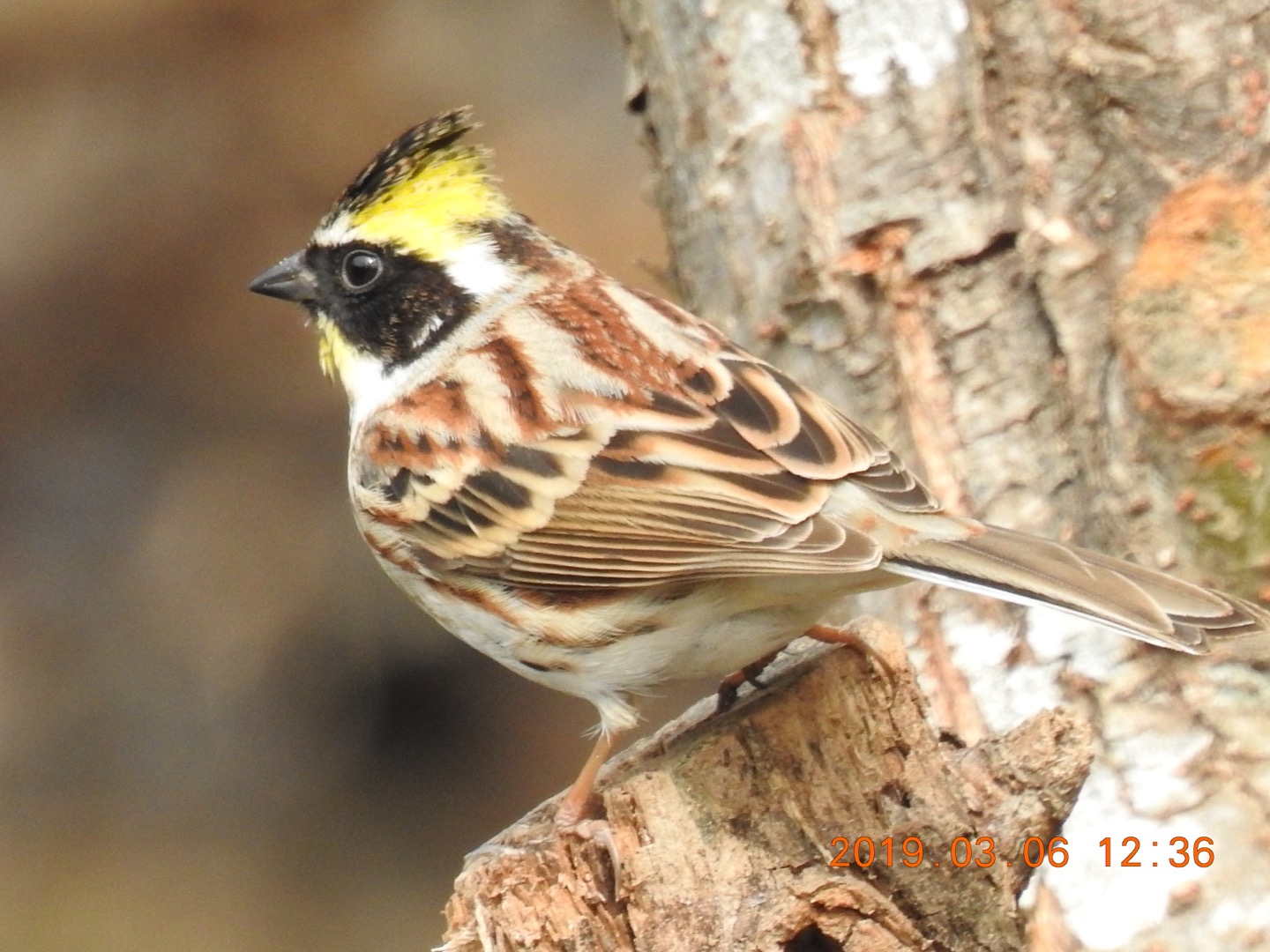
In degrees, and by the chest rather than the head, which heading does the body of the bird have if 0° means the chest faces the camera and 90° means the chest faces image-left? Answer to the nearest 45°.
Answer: approximately 90°
